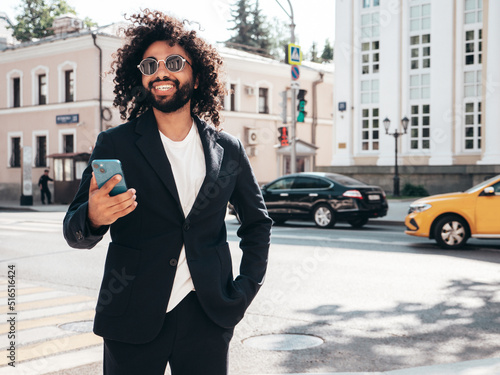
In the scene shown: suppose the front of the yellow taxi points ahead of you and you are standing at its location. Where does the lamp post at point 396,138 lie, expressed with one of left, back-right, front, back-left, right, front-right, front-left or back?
right

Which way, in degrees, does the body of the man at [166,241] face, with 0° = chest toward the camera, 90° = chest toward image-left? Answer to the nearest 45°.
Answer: approximately 0°

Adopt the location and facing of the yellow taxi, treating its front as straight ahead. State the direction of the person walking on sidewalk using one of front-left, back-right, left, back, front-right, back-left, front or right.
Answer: front-right

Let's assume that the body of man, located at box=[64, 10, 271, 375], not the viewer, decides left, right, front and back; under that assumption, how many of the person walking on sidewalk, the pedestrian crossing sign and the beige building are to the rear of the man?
3

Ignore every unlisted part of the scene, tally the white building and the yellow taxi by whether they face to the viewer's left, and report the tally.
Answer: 1

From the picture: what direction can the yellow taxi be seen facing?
to the viewer's left

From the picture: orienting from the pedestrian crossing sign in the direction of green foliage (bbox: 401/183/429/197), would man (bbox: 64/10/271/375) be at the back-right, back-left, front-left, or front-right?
back-right

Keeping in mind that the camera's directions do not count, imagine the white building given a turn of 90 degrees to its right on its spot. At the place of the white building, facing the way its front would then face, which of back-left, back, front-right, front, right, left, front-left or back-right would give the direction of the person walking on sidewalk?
front

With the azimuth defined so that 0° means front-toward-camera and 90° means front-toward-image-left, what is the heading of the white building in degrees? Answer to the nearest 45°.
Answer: approximately 0°

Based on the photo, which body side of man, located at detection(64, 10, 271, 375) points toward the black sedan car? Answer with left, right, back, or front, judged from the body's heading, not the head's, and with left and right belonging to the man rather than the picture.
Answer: back
